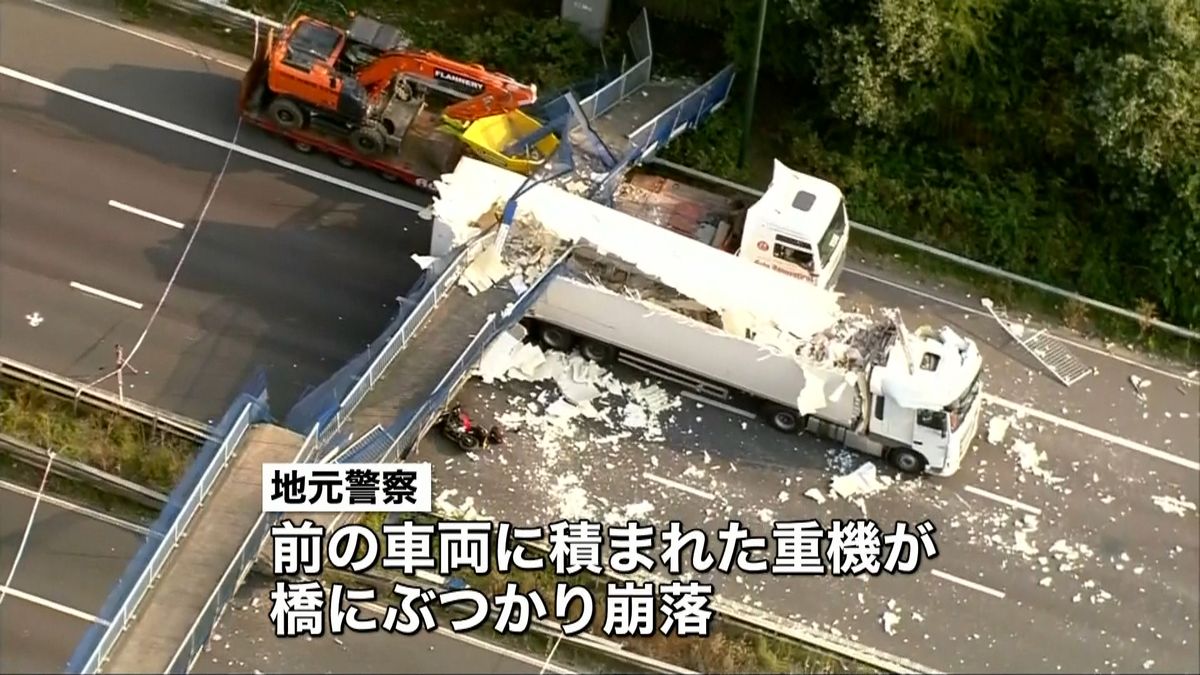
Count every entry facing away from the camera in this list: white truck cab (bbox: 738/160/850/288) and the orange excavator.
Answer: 0

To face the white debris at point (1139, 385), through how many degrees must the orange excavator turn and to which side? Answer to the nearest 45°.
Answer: approximately 45° to its left

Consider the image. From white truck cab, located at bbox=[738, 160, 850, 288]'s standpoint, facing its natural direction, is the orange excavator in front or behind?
behind

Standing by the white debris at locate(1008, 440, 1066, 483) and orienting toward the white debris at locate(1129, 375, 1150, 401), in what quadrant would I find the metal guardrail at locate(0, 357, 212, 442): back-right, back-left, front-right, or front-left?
back-left

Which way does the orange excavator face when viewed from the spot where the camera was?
facing the viewer and to the right of the viewer

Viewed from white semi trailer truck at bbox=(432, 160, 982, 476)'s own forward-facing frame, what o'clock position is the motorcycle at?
The motorcycle is roughly at 4 o'clock from the white semi trailer truck.

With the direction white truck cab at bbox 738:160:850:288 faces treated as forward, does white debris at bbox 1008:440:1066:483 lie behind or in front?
in front

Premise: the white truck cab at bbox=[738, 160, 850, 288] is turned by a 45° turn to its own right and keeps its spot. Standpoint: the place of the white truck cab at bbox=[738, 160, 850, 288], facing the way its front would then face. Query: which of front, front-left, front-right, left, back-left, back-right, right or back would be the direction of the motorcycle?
front-right

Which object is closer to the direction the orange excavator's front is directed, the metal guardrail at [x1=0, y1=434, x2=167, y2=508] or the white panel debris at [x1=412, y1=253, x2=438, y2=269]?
the white panel debris
